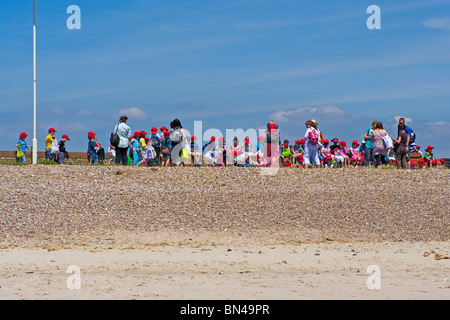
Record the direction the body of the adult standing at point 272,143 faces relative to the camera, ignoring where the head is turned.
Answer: away from the camera

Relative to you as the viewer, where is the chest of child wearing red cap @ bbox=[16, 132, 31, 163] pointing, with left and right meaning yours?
facing to the right of the viewer

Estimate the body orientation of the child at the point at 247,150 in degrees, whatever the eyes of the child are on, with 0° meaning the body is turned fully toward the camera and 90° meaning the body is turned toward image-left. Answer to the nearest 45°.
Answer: approximately 0°

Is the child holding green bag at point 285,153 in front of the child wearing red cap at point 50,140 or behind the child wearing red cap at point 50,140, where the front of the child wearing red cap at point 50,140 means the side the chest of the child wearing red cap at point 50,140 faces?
in front

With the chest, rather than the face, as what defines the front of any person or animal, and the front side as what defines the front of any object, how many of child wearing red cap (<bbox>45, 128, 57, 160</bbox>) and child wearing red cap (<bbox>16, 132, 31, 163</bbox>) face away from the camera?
0

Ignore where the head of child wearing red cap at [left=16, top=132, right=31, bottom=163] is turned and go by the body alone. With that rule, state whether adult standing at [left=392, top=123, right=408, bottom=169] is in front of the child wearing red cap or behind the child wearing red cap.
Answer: in front

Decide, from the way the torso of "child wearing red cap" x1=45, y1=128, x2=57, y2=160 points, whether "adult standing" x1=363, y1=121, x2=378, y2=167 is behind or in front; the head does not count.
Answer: in front

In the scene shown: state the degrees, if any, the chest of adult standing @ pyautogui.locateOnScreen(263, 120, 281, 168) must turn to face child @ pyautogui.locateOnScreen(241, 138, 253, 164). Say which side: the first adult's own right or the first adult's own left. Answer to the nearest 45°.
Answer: approximately 45° to the first adult's own left

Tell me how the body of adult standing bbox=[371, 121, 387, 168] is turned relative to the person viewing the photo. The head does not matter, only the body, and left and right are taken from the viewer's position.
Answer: facing away from the viewer

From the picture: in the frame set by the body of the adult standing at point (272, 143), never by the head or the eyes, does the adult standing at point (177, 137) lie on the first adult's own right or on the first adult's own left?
on the first adult's own left
